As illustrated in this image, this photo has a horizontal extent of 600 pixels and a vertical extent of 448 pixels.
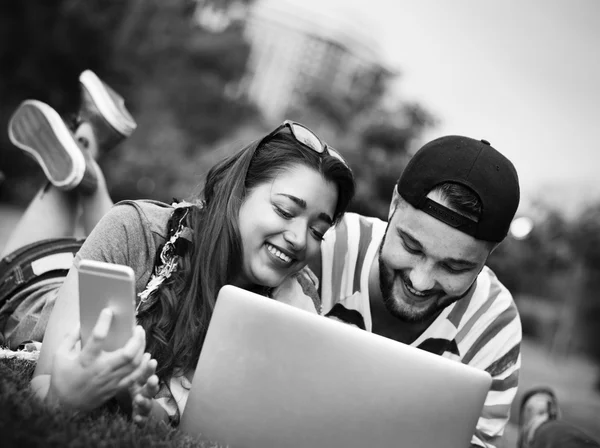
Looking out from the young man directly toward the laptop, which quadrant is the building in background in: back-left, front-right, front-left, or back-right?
back-right

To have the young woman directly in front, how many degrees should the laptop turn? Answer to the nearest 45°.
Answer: approximately 45° to its left

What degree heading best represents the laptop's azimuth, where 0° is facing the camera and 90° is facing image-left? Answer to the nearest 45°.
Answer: approximately 180°

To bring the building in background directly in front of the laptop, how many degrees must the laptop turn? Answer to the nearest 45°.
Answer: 0° — it already faces it

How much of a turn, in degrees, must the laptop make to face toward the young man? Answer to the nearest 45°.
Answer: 0° — it already faces them
